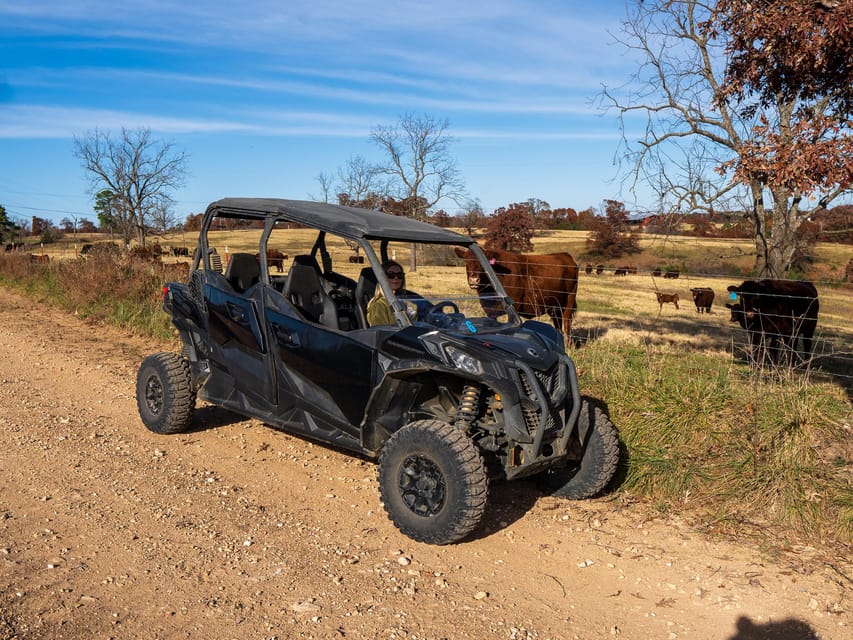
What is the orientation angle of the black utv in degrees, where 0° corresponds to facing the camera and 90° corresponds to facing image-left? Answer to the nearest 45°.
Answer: approximately 315°
